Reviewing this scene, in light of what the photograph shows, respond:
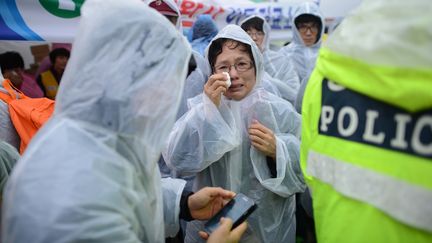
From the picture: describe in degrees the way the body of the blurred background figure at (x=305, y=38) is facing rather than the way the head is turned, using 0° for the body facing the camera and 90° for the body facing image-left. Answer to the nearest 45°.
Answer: approximately 0°

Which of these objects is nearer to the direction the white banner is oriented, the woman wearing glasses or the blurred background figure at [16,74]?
the woman wearing glasses

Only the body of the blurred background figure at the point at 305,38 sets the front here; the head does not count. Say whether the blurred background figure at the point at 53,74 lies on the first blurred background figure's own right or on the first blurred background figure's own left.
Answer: on the first blurred background figure's own right

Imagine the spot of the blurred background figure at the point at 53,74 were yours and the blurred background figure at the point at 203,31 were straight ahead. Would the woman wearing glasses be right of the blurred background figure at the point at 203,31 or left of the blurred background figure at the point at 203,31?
right

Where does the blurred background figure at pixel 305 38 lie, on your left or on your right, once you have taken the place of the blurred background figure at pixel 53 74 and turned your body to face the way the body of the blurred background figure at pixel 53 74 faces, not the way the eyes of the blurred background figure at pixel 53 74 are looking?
on your left

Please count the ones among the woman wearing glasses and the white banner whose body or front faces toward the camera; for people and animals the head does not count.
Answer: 2
